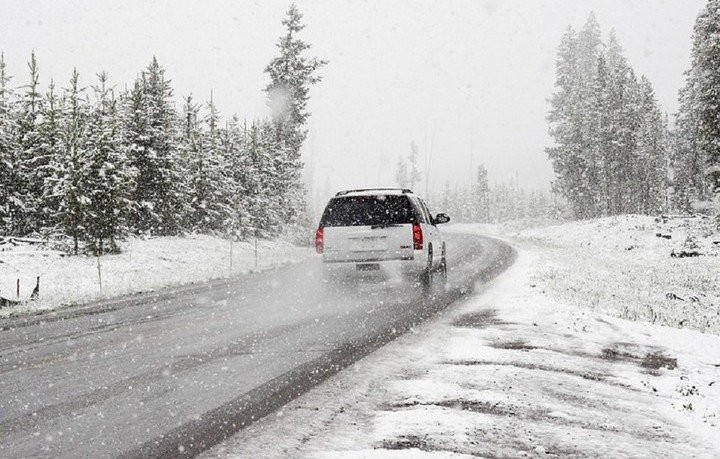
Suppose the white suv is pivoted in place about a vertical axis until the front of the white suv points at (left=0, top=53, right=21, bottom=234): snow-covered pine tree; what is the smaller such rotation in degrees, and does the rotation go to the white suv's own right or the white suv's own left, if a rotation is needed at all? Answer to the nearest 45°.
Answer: approximately 45° to the white suv's own left

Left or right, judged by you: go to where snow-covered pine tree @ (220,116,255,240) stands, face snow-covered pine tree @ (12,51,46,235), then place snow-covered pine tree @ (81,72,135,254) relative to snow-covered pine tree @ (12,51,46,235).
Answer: left

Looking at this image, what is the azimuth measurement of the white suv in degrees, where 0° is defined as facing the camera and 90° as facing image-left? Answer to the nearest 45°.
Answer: approximately 180°

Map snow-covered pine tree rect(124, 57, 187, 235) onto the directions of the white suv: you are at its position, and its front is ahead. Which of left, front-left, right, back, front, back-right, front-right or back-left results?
front-left

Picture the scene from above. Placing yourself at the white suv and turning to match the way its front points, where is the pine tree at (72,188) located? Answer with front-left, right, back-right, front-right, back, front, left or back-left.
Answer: front-left

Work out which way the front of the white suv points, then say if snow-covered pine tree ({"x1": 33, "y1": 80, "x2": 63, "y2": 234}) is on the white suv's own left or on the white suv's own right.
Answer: on the white suv's own left

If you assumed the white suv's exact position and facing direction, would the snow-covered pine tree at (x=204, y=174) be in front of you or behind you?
in front
